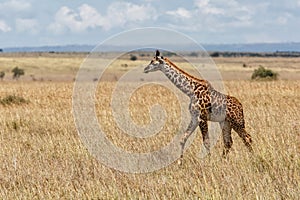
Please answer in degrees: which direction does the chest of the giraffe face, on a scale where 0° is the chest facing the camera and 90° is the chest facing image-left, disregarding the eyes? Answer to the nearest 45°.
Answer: approximately 90°

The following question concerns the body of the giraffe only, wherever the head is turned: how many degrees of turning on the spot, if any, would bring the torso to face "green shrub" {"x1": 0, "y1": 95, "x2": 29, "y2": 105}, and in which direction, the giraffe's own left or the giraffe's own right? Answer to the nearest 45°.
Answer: approximately 45° to the giraffe's own right
